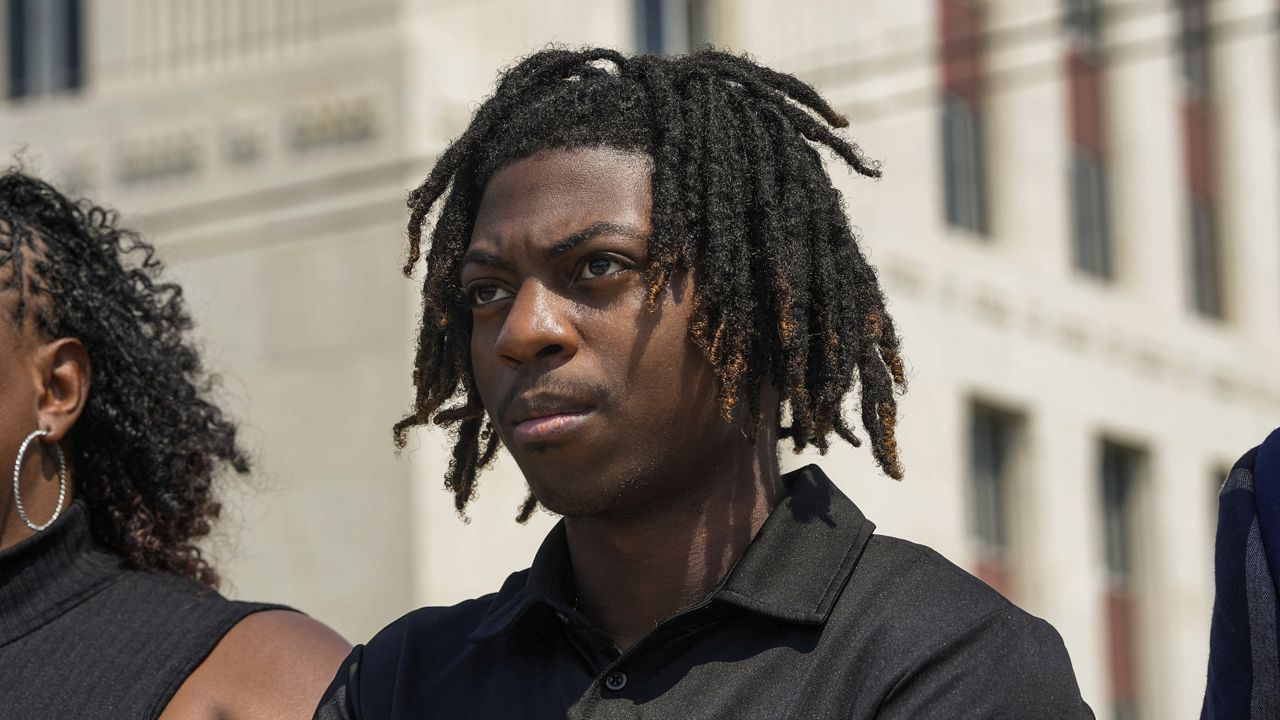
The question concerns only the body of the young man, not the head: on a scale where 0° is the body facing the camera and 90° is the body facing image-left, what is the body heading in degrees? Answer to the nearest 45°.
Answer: approximately 45°
